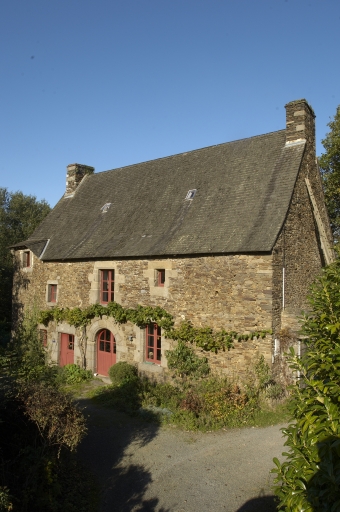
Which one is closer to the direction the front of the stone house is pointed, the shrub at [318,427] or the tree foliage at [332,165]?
the shrub

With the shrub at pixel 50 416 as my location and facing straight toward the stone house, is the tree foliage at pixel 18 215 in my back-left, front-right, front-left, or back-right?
front-left

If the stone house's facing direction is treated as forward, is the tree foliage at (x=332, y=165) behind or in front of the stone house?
behind

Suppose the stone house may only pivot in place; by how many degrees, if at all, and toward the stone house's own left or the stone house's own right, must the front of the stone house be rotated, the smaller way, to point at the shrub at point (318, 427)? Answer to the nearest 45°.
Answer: approximately 45° to the stone house's own left

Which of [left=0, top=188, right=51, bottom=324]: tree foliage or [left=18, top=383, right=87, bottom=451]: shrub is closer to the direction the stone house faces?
the shrub

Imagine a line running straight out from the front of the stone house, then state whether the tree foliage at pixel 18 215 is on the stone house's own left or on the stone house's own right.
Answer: on the stone house's own right

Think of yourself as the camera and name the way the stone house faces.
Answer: facing the viewer and to the left of the viewer

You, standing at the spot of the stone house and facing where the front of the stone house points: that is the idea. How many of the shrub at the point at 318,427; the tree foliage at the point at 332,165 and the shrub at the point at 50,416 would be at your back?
1
